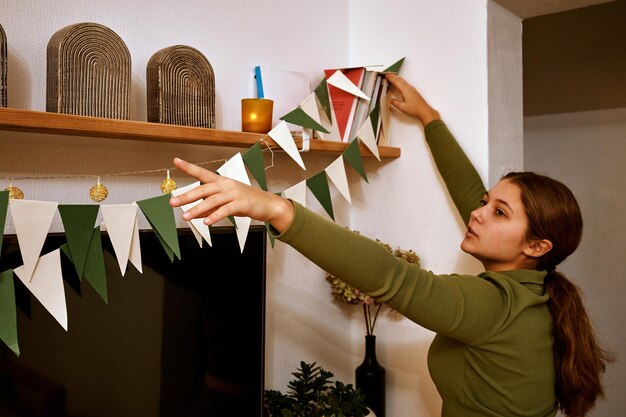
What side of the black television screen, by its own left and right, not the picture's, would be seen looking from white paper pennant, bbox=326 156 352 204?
left

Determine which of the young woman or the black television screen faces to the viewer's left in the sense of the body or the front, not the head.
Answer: the young woman

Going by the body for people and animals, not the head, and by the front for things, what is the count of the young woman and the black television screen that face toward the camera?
1

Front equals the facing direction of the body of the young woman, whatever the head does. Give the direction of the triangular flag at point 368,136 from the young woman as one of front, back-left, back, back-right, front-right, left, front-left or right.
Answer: front-right

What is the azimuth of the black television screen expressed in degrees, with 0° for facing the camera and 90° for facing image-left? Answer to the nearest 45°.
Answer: approximately 0°

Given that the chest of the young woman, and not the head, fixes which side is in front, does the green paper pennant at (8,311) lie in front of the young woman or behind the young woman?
in front

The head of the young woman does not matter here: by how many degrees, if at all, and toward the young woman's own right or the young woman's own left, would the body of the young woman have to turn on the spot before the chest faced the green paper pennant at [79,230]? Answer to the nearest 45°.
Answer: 0° — they already face it

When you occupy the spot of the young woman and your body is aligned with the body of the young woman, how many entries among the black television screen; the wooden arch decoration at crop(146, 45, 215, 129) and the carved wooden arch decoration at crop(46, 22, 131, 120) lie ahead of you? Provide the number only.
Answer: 3

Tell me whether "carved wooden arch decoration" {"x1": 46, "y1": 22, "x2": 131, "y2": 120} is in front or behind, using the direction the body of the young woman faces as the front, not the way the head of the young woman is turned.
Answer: in front

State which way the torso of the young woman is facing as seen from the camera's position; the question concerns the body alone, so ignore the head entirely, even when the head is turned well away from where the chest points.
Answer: to the viewer's left

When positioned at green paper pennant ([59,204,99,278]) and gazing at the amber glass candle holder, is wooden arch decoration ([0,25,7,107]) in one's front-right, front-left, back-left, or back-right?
back-left

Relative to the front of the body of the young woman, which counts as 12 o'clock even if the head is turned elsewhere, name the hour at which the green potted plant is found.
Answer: The green potted plant is roughly at 1 o'clock from the young woman.
